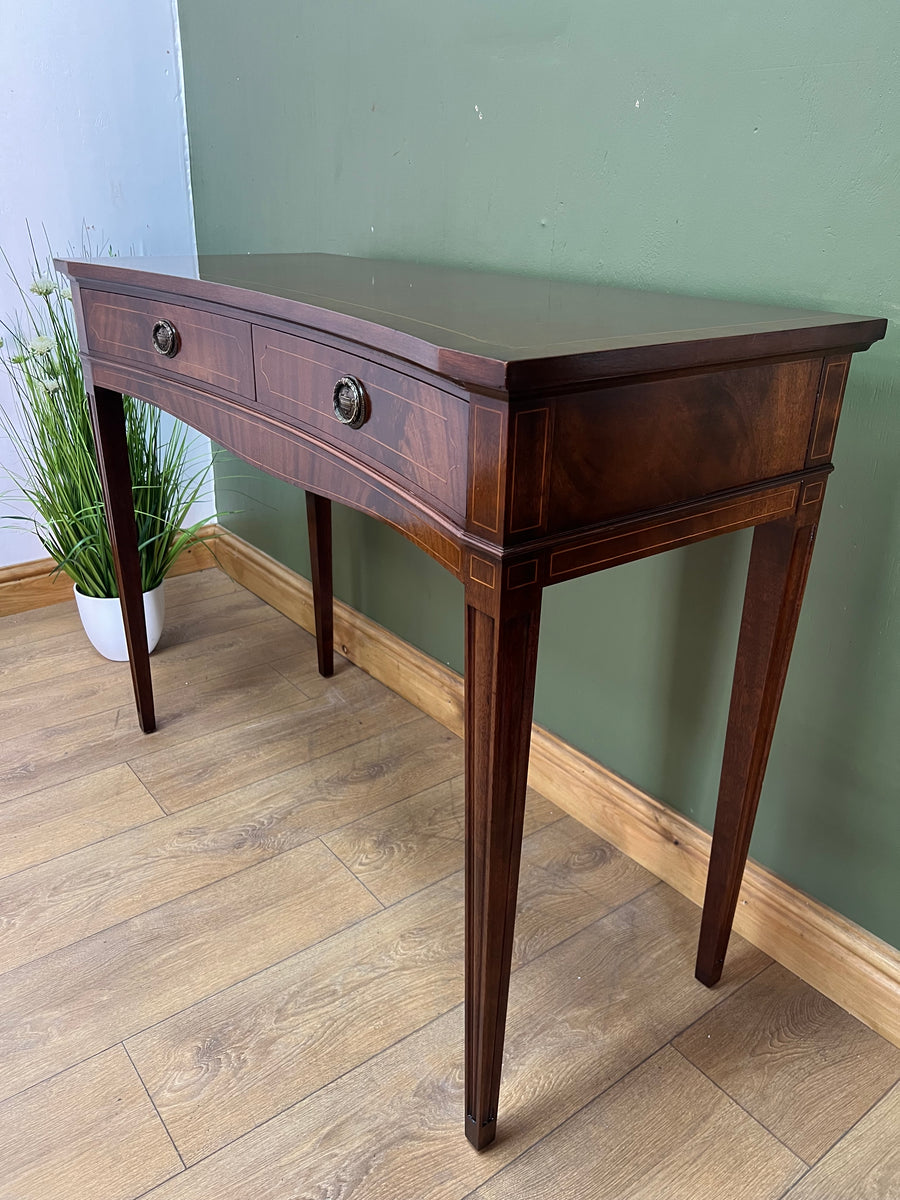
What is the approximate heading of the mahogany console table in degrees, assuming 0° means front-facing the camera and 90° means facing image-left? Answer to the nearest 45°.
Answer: approximately 45°

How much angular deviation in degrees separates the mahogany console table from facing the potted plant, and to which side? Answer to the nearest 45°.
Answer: approximately 90° to its right
